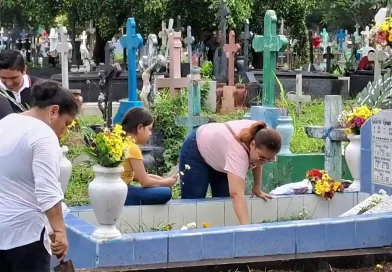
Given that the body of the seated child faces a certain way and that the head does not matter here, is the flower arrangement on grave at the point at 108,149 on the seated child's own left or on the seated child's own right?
on the seated child's own right

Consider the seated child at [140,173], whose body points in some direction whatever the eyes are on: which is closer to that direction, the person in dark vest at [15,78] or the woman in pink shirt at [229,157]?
the woman in pink shirt

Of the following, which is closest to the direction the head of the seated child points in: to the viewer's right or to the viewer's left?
to the viewer's right

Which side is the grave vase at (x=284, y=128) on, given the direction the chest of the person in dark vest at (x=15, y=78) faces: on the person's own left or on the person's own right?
on the person's own left

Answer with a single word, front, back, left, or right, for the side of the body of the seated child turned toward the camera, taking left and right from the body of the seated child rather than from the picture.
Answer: right

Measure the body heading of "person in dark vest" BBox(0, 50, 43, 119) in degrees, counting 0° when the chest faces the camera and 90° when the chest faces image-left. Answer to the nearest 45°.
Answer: approximately 0°

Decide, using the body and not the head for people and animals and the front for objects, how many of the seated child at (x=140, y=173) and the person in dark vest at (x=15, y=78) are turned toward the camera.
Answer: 1

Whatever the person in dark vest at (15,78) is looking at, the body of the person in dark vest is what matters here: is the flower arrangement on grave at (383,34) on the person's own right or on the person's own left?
on the person's own left

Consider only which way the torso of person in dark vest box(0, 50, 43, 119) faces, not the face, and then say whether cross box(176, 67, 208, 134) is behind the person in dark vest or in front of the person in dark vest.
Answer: behind

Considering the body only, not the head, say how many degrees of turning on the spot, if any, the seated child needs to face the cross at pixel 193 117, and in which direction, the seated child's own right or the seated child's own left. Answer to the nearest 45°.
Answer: approximately 90° to the seated child's own left
